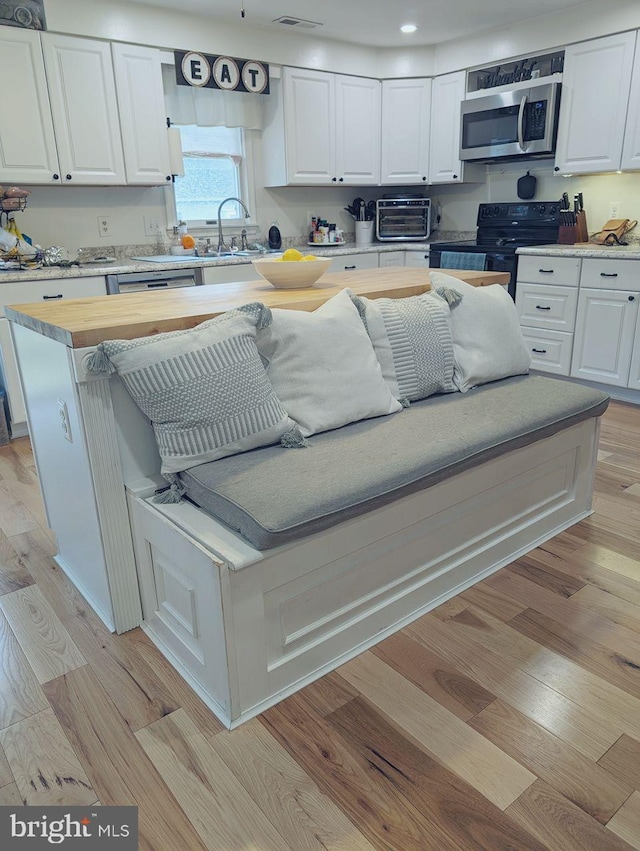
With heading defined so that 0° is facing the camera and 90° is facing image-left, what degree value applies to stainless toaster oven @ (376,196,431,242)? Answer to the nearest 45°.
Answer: approximately 0°

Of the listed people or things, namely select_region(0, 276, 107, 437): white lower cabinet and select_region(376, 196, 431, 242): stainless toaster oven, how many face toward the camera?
2

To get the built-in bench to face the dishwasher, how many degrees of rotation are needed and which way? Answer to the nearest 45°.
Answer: approximately 180°

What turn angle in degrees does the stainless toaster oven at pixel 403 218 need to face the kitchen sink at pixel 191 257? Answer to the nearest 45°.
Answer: approximately 45° to its right

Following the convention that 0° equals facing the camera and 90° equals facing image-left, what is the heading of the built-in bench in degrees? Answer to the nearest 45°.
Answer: approximately 315°

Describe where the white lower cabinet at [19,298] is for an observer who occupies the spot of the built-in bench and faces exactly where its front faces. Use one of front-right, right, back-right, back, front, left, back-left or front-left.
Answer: back

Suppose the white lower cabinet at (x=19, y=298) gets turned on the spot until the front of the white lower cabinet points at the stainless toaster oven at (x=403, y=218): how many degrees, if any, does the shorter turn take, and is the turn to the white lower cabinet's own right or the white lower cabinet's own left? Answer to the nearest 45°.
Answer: approximately 90° to the white lower cabinet's own left

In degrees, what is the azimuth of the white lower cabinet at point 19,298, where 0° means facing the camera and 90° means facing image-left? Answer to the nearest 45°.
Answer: approximately 0°

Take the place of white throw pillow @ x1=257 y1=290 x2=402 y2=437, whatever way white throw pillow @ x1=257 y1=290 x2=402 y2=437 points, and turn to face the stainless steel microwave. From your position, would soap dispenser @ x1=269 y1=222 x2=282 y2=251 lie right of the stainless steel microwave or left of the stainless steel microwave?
left

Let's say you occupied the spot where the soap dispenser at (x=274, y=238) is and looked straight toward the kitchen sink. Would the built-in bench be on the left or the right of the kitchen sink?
left

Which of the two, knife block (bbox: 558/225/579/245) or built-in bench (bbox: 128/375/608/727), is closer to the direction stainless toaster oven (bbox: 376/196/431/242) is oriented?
the built-in bench
